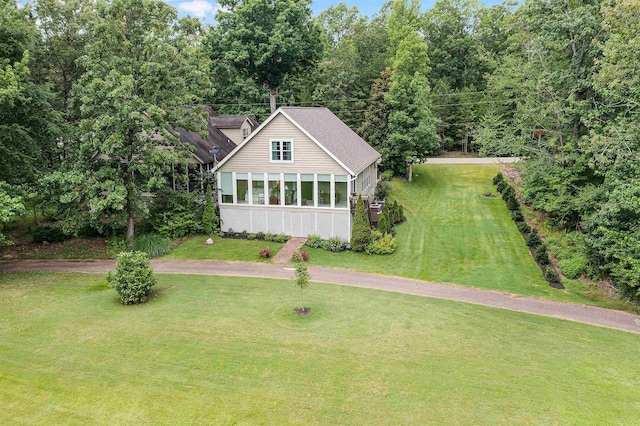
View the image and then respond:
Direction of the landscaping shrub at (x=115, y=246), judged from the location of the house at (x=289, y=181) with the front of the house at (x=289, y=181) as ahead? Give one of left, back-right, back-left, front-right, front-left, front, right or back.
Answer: right

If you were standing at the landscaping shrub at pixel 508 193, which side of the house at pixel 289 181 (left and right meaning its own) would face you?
left

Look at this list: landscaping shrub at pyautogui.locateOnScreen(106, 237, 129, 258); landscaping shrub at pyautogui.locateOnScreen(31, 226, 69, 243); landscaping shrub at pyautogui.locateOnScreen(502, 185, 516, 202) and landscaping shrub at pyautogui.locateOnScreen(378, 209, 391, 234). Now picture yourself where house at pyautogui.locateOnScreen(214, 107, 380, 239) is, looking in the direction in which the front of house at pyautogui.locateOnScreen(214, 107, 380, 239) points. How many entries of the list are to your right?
2

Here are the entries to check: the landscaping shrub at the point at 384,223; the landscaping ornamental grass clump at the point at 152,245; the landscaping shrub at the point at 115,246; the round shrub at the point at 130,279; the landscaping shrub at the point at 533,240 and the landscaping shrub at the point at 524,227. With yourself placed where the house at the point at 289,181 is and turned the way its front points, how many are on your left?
3

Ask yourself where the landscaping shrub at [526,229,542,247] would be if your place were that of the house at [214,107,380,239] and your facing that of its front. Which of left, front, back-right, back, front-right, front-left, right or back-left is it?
left

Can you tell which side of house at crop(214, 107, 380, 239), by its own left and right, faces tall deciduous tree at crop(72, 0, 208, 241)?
right

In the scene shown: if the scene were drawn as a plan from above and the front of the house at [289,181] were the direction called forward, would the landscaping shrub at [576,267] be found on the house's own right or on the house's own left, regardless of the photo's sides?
on the house's own left

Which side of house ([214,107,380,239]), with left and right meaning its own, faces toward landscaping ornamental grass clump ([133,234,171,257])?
right

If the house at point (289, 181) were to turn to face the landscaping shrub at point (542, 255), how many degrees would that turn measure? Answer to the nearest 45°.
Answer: approximately 90° to its left

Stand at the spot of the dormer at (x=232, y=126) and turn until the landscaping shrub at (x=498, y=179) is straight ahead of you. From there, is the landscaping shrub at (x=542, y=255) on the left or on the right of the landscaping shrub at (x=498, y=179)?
right

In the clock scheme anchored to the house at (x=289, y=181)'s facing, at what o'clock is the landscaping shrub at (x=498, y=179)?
The landscaping shrub is roughly at 8 o'clock from the house.

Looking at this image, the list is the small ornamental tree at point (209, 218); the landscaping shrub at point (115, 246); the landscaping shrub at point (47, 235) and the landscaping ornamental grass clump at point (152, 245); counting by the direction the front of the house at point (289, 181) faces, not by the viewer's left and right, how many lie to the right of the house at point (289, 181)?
4

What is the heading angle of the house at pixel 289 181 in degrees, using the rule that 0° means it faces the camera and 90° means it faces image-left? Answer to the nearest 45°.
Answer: approximately 0°

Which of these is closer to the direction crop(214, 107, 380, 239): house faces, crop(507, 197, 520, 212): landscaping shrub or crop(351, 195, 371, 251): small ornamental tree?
the small ornamental tree

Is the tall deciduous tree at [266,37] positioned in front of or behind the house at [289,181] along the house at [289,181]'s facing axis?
behind
